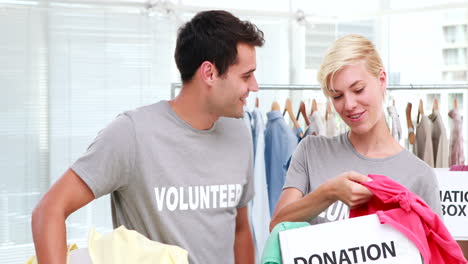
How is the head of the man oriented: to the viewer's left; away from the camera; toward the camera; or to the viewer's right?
to the viewer's right

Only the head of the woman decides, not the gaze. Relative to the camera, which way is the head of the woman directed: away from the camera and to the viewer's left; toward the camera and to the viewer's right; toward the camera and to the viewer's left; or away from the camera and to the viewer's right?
toward the camera and to the viewer's left

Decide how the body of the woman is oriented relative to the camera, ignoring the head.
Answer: toward the camera

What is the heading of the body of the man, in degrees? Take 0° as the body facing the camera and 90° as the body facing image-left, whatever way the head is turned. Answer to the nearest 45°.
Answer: approximately 315°
